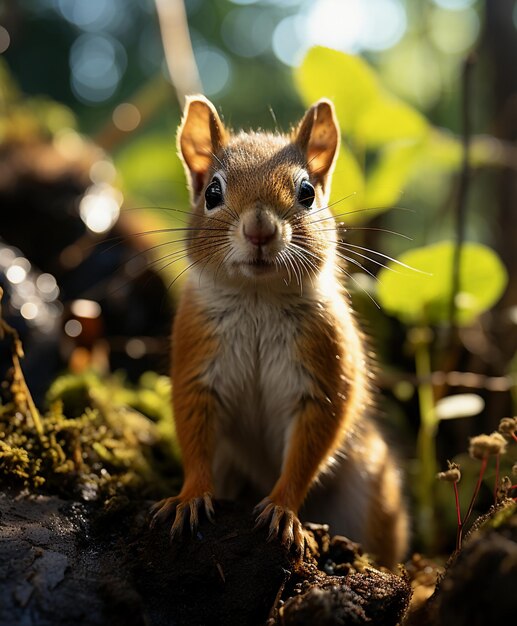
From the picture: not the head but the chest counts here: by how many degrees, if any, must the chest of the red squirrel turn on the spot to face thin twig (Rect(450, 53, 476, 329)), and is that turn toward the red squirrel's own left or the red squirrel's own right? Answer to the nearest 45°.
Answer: approximately 135° to the red squirrel's own left

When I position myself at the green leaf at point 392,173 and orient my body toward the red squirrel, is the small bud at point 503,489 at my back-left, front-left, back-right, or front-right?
front-left

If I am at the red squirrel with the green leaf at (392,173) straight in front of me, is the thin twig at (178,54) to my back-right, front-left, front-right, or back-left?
front-left

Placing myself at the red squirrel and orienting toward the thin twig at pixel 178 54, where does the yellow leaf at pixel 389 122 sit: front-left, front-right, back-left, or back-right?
front-right

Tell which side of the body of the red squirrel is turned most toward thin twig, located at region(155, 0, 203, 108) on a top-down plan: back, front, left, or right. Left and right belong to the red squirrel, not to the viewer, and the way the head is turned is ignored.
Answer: back

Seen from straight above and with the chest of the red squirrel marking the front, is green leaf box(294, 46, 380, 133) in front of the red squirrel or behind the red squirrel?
behind

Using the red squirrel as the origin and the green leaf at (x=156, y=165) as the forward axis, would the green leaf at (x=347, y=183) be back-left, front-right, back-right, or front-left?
front-right

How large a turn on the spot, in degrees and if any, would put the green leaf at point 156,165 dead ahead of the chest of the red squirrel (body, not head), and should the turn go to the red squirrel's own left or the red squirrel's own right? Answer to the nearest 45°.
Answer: approximately 180°

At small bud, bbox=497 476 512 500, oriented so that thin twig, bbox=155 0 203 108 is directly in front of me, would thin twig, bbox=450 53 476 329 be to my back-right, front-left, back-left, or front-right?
front-right

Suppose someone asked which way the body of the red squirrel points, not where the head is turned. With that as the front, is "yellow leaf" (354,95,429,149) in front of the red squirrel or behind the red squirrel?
behind

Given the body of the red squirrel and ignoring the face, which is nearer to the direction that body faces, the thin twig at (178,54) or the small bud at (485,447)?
the small bud

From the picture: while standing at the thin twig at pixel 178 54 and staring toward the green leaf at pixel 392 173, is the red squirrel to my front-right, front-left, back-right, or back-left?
front-right

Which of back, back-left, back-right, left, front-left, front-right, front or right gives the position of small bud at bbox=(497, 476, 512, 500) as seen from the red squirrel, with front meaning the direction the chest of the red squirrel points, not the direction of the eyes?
front-left

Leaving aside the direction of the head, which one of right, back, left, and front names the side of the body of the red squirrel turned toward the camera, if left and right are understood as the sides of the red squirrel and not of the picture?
front

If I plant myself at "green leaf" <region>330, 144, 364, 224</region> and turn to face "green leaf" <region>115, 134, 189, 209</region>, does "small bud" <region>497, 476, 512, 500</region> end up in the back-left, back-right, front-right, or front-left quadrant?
back-left
